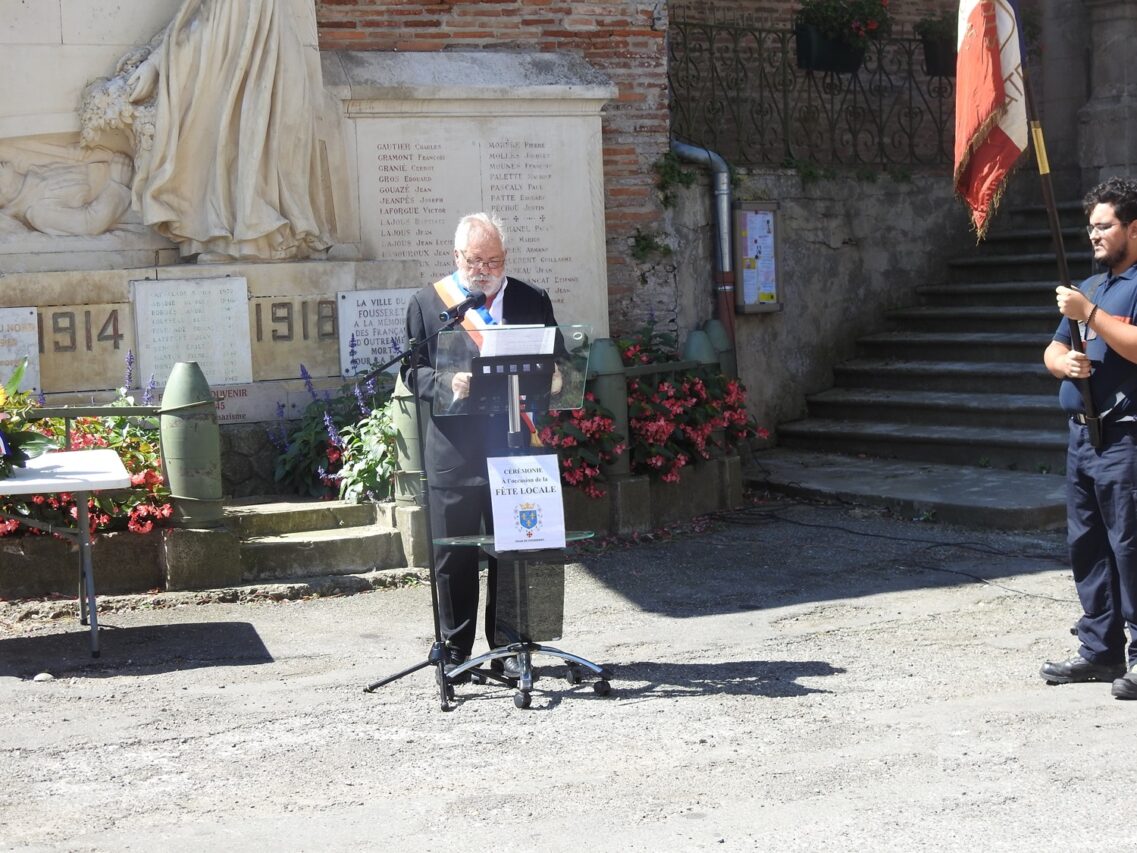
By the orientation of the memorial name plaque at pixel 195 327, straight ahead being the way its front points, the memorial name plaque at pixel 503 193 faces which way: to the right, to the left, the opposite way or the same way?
the same way

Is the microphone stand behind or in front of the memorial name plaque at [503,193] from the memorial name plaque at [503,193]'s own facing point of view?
in front

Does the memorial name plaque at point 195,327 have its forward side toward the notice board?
no

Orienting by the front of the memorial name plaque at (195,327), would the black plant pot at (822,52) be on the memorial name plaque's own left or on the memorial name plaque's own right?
on the memorial name plaque's own left

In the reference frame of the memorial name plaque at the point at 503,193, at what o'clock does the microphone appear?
The microphone is roughly at 12 o'clock from the memorial name plaque.

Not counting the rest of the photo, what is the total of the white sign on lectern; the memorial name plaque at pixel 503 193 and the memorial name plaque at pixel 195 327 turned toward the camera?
3

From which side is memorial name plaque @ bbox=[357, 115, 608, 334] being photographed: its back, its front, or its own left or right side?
front

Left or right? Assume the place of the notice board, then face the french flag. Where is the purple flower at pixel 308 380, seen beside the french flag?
right

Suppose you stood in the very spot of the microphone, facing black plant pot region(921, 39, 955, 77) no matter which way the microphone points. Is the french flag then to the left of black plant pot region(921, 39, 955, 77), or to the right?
right

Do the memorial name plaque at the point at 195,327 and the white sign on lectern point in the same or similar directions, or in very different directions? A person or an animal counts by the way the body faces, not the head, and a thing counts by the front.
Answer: same or similar directions

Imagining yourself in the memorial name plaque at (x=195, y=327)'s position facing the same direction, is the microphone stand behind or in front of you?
in front

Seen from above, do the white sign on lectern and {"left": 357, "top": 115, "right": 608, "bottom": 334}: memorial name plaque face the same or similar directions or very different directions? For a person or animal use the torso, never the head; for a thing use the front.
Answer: same or similar directions

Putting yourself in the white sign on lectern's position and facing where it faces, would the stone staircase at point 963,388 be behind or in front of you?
behind

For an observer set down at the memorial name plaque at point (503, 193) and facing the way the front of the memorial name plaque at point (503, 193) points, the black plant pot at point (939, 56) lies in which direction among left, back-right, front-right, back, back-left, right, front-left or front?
back-left

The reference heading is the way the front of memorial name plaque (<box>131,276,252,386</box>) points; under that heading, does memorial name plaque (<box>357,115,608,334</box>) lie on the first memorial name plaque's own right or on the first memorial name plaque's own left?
on the first memorial name plaque's own left

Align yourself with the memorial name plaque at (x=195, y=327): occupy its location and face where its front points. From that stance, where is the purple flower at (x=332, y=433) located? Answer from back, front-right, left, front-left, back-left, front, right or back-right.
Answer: front-left

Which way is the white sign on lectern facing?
toward the camera
